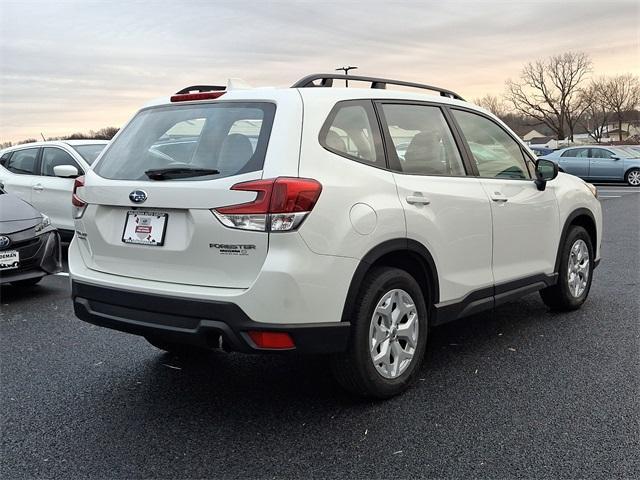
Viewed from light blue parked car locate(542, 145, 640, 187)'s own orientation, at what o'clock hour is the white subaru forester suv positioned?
The white subaru forester suv is roughly at 3 o'clock from the light blue parked car.

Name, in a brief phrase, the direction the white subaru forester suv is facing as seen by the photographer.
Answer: facing away from the viewer and to the right of the viewer

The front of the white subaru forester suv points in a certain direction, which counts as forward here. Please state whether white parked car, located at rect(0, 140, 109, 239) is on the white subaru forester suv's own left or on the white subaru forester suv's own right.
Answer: on the white subaru forester suv's own left

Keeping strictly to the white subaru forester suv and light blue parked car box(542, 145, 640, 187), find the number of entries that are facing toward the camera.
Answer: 0

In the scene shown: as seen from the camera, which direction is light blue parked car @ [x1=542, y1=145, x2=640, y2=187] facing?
to the viewer's right

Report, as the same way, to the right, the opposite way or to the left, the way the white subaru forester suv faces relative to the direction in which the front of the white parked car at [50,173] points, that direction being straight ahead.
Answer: to the left

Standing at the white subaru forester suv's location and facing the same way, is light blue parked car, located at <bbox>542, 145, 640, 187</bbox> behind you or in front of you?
in front

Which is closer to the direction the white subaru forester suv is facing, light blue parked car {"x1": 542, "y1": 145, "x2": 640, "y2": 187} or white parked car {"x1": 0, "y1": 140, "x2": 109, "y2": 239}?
the light blue parked car

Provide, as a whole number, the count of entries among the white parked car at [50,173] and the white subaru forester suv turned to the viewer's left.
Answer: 0

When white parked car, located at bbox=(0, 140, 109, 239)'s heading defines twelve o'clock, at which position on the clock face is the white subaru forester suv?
The white subaru forester suv is roughly at 1 o'clock from the white parked car.
